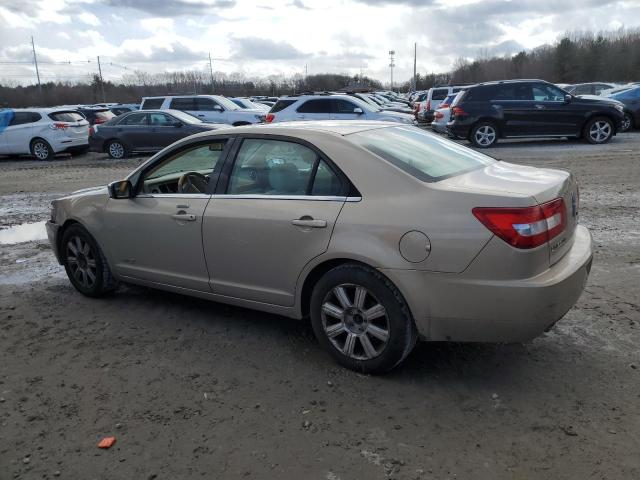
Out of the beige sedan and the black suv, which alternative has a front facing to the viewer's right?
the black suv

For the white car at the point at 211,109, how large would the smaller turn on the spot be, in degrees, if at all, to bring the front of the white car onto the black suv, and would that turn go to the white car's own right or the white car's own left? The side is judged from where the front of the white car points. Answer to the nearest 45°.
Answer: approximately 45° to the white car's own right

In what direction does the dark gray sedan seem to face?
to the viewer's right

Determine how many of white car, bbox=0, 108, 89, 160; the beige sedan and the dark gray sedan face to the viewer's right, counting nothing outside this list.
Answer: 1

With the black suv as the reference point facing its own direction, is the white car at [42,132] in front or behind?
behind

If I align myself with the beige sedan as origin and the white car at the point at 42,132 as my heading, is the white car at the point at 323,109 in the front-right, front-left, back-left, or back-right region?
front-right

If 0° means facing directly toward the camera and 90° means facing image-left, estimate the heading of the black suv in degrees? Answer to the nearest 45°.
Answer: approximately 270°

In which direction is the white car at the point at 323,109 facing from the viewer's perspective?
to the viewer's right

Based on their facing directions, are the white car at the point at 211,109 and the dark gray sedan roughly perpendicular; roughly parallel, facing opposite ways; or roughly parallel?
roughly parallel

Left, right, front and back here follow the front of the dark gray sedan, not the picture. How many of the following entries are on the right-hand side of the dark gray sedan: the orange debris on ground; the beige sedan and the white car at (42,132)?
2

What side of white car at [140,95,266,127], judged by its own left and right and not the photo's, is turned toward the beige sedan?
right

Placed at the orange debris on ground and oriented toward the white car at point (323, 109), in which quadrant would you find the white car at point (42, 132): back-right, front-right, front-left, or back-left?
front-left

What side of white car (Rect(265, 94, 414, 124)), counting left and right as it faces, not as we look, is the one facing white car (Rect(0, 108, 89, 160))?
back

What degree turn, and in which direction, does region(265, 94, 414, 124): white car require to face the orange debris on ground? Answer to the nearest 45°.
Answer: approximately 90° to its right

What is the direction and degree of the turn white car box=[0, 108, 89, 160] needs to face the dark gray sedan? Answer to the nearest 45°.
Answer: approximately 180°

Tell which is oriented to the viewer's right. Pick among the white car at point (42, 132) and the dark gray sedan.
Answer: the dark gray sedan

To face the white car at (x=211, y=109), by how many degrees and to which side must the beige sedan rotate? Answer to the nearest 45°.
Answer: approximately 45° to its right

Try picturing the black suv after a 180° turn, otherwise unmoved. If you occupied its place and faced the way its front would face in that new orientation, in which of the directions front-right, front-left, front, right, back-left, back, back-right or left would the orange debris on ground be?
left

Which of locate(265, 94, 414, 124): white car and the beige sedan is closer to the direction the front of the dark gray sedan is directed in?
the white car

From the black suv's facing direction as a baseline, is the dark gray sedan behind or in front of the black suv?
behind

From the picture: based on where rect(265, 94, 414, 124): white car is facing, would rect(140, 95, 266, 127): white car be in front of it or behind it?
behind

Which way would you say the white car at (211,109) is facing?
to the viewer's right

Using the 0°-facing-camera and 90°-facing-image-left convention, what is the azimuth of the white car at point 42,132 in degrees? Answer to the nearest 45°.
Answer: approximately 135°
